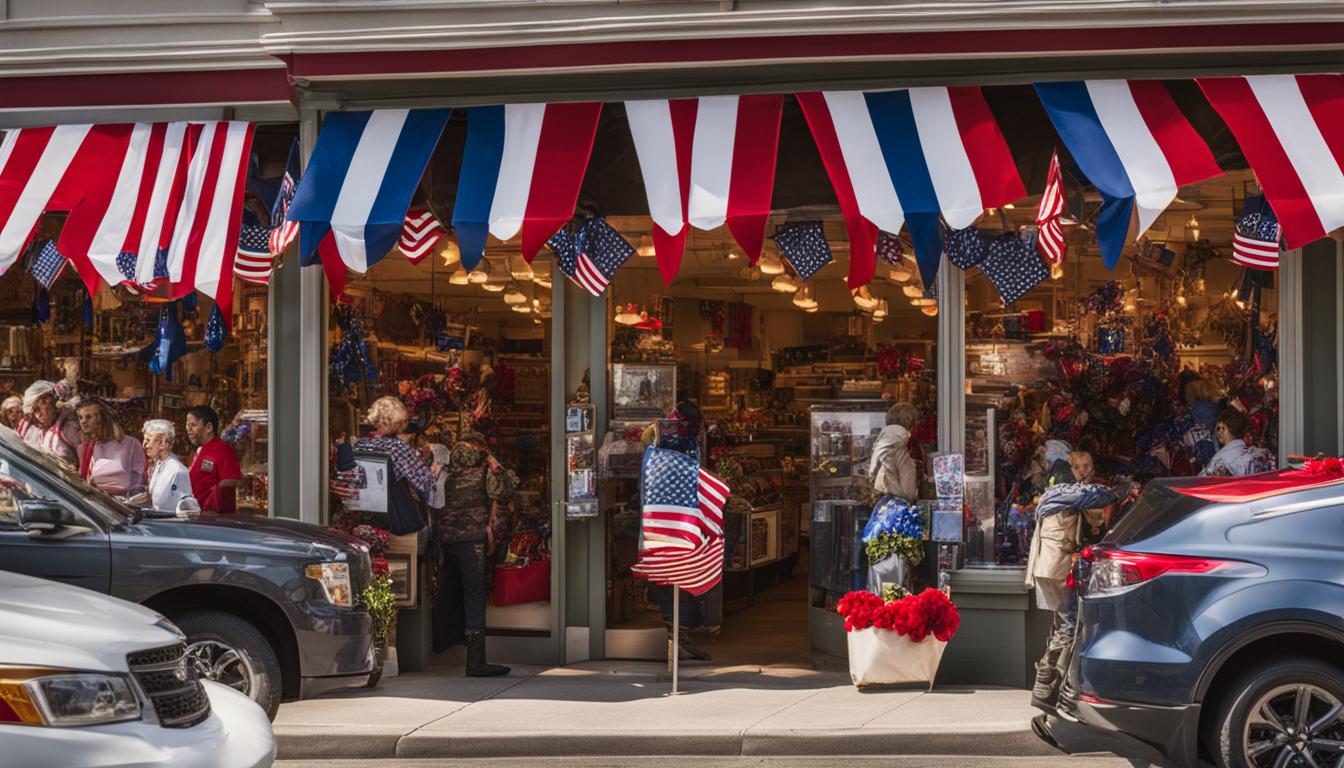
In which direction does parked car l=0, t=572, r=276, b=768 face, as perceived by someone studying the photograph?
facing the viewer and to the right of the viewer

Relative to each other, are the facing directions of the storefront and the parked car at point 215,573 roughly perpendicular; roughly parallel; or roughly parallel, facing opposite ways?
roughly perpendicular

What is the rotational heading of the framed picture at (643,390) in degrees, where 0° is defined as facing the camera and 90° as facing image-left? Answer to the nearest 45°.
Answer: approximately 0°

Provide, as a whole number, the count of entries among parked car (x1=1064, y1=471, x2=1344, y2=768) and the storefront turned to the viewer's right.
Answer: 1

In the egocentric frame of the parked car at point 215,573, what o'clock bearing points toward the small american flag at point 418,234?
The small american flag is roughly at 10 o'clock from the parked car.

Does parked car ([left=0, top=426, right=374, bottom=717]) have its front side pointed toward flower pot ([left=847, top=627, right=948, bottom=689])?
yes

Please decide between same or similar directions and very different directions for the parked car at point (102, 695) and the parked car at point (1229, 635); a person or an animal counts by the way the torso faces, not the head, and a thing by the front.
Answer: same or similar directions

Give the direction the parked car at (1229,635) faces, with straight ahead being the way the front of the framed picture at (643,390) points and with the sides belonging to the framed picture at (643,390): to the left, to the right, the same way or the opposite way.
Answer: to the left

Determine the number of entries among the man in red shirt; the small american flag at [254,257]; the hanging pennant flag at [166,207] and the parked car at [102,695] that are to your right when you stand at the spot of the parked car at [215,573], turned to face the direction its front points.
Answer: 1

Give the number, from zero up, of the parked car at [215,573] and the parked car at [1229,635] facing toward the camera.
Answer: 0

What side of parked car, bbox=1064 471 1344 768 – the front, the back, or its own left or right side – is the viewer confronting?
right

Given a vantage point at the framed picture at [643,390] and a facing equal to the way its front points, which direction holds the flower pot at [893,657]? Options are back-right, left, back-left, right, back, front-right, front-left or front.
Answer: front-left

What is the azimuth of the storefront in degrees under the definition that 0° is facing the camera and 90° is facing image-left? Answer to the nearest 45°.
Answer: approximately 0°

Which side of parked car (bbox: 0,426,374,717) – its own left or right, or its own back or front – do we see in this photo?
right

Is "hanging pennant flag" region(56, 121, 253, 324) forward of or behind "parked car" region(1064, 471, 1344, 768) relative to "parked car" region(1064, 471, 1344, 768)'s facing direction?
behind

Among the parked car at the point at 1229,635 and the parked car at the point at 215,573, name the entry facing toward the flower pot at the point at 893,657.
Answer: the parked car at the point at 215,573

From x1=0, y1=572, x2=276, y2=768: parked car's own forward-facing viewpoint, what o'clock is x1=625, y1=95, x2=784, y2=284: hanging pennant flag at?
The hanging pennant flag is roughly at 9 o'clock from the parked car.
